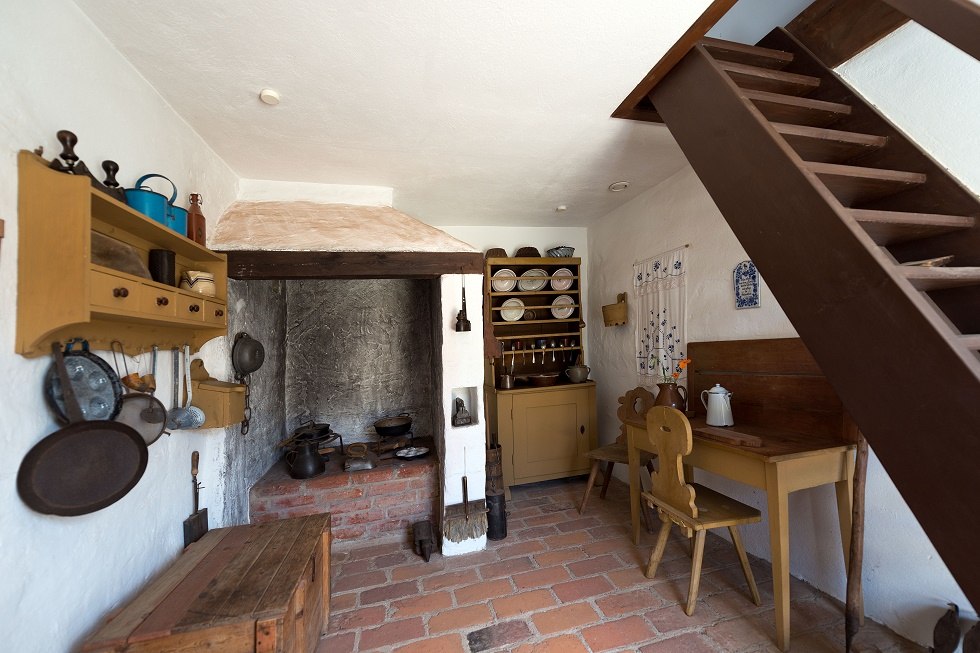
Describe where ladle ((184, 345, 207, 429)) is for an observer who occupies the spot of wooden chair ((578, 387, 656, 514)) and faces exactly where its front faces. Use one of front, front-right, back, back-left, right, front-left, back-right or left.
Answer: front

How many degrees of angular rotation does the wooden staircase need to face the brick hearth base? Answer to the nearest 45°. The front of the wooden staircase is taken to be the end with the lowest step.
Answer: approximately 135° to its right

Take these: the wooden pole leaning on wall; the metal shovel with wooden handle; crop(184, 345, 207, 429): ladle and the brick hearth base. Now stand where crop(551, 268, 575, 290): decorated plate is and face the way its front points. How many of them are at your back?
0

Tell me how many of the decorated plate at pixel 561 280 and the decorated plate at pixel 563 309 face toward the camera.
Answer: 2

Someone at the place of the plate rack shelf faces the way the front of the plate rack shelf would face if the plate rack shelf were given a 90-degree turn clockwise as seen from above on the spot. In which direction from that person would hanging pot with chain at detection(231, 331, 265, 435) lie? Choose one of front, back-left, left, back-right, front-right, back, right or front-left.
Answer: front-left

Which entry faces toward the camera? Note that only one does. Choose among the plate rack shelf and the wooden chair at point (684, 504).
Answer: the plate rack shelf

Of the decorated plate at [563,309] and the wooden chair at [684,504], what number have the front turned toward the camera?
1

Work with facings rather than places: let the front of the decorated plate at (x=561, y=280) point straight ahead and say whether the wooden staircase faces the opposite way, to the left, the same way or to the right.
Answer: the same way

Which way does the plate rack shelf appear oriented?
toward the camera

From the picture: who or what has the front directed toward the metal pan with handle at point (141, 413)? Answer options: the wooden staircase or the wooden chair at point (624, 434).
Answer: the wooden chair

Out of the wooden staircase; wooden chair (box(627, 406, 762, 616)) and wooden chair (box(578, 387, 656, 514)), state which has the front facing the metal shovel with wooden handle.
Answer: wooden chair (box(578, 387, 656, 514))

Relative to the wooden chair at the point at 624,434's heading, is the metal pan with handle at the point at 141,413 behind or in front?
in front

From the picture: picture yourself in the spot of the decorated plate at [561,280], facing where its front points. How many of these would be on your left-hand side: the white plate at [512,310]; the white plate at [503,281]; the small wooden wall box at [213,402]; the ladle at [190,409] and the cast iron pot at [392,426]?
0

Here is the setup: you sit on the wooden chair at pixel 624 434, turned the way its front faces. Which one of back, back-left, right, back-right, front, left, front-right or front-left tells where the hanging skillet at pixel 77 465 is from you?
front

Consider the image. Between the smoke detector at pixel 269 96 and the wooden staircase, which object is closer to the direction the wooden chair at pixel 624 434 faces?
the smoke detector

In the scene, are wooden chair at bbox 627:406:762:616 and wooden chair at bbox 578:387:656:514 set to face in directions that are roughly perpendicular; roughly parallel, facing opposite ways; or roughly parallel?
roughly parallel, facing opposite ways

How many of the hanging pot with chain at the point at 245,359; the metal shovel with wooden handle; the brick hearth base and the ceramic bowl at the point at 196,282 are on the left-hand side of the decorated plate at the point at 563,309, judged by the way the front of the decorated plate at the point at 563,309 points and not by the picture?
0

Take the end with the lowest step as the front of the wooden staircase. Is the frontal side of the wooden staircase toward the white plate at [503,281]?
no

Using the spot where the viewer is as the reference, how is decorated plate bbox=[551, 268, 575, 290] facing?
facing the viewer

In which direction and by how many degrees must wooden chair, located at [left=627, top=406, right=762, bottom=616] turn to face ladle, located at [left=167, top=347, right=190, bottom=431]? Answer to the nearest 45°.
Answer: approximately 180°

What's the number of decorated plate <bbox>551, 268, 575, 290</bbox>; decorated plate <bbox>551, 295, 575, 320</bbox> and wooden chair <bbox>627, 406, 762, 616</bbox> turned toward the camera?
2

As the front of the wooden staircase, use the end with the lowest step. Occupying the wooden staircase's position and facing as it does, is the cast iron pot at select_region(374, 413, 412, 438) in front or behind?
behind
